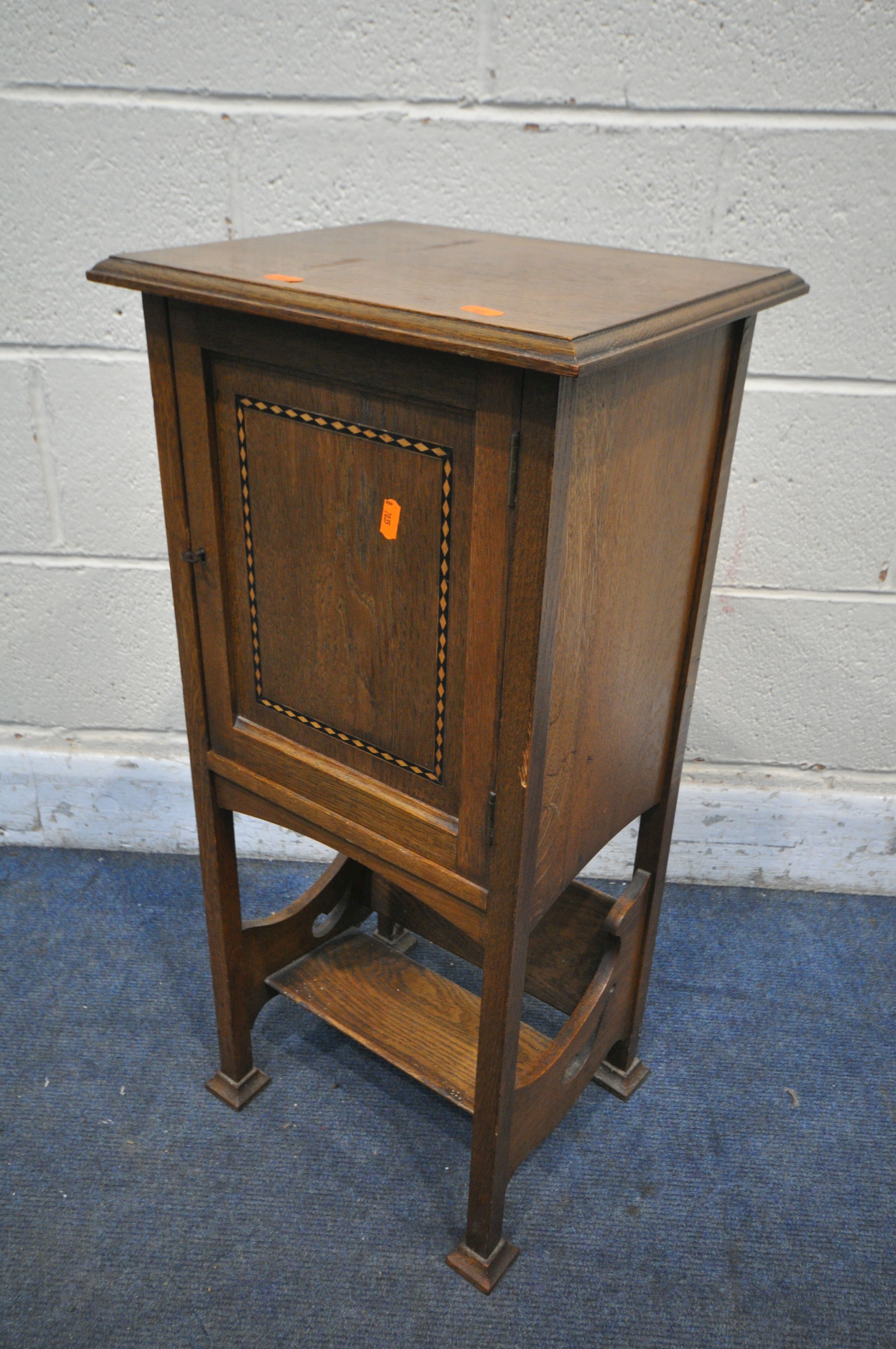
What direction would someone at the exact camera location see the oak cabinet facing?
facing the viewer and to the left of the viewer
